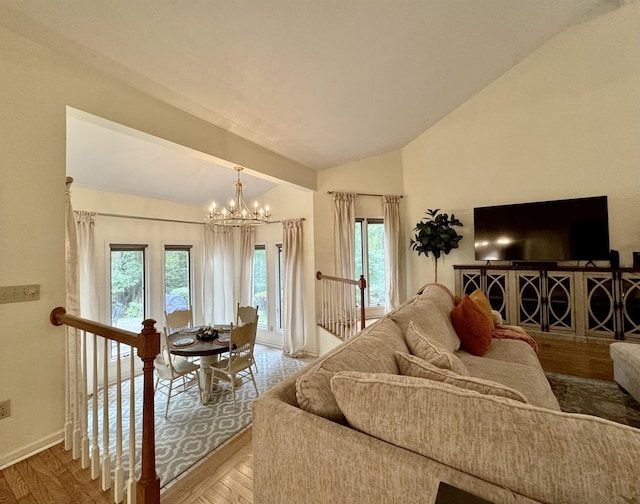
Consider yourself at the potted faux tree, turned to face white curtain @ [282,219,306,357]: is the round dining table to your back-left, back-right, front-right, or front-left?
front-left

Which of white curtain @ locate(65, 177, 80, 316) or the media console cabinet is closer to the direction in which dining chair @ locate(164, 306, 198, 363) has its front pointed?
the media console cabinet

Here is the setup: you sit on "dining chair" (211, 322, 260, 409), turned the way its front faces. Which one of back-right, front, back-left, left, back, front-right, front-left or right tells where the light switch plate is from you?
left

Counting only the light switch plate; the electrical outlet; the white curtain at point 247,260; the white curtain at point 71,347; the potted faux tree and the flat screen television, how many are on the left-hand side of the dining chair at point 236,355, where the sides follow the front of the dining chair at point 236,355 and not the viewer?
3

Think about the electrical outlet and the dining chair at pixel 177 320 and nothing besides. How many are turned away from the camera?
0

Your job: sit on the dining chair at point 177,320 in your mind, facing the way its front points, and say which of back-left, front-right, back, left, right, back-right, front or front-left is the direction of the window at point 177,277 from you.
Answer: back-left

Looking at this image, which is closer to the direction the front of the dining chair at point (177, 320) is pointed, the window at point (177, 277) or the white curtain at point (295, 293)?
the white curtain

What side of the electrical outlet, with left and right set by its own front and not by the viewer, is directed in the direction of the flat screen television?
front

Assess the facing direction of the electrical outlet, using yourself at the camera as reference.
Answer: facing the viewer and to the right of the viewer

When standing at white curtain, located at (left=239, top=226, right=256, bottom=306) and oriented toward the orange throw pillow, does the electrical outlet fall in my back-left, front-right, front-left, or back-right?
front-right

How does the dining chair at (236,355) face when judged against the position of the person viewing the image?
facing away from the viewer and to the left of the viewer

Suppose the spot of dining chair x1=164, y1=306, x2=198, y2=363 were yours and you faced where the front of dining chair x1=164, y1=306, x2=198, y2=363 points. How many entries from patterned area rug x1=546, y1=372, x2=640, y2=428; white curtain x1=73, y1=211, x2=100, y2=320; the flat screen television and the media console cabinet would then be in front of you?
3

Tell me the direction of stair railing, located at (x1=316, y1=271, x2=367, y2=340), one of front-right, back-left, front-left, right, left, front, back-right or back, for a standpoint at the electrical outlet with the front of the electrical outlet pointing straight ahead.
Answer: front-left

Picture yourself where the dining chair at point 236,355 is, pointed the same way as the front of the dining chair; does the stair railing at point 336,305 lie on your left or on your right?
on your right

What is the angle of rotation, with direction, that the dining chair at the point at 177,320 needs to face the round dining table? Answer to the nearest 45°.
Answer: approximately 45° to its right

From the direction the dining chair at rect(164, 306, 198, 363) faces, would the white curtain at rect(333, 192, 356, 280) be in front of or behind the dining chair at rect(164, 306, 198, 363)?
in front
